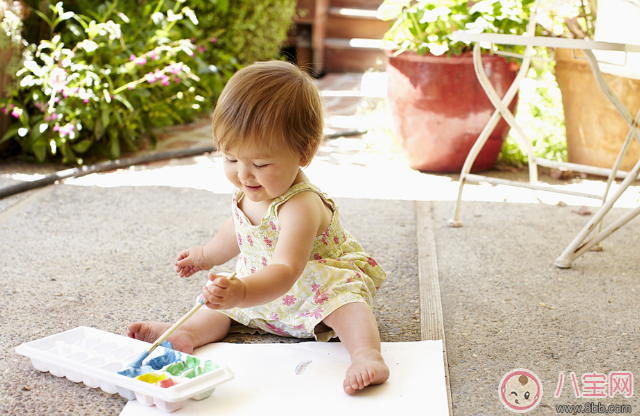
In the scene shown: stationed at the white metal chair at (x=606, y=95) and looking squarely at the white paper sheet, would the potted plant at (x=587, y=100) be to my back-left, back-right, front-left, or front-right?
back-right

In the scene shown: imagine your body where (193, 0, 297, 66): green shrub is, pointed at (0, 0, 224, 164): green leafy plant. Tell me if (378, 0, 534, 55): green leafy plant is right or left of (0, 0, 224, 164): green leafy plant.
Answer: left
